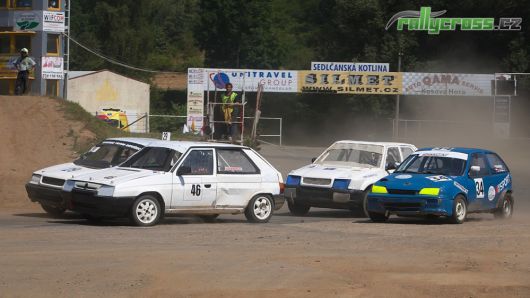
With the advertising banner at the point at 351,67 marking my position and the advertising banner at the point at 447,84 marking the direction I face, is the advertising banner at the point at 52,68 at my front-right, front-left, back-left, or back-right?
back-right

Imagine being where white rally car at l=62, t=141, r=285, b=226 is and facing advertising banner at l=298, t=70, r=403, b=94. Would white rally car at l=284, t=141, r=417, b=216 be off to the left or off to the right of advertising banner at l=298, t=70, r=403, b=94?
right

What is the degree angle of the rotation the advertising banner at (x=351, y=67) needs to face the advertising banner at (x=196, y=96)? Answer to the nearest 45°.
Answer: approximately 45° to its right

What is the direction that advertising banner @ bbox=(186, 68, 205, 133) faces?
toward the camera

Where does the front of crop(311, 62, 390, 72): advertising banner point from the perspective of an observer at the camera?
facing the viewer

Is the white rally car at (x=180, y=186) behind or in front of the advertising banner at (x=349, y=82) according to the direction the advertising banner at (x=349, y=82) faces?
in front

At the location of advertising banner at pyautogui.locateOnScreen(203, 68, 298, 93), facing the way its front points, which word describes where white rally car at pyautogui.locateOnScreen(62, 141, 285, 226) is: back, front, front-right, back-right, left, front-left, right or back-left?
front

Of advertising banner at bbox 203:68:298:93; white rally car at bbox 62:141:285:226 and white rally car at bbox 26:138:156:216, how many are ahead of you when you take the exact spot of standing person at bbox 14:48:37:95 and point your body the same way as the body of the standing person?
2

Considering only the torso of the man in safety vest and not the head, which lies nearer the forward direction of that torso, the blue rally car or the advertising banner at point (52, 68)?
the blue rally car

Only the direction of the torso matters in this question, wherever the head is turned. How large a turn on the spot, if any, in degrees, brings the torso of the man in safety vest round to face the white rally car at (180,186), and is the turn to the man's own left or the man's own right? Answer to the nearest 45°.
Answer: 0° — they already face it

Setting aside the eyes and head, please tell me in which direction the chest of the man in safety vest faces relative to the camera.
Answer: toward the camera

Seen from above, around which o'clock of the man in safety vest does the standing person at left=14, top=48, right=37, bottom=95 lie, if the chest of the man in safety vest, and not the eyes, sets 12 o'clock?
The standing person is roughly at 4 o'clock from the man in safety vest.

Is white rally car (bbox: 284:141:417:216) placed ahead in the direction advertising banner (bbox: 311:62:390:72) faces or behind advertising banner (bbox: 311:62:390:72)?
ahead

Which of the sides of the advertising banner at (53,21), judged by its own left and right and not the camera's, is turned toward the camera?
front
